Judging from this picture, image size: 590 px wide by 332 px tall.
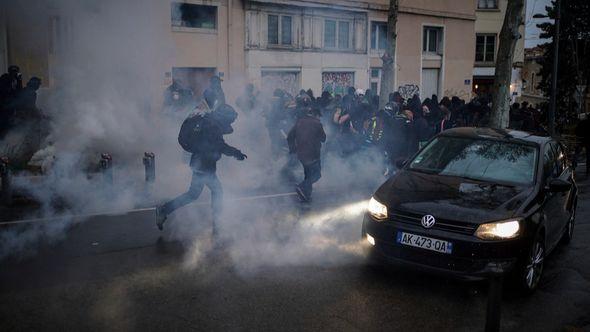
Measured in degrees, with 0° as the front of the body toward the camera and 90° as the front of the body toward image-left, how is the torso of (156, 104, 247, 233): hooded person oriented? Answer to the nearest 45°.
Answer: approximately 270°

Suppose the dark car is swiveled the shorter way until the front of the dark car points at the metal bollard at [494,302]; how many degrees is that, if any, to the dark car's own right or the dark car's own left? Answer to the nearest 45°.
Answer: approximately 45° to the dark car's own left

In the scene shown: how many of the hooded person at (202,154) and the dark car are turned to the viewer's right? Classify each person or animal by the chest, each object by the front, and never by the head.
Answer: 1

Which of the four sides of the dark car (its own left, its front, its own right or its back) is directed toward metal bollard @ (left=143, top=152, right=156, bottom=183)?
right

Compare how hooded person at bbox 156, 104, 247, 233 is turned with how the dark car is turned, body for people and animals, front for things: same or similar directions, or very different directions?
very different directions

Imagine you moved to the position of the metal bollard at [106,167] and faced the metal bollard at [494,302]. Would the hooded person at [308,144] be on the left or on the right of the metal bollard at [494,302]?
left

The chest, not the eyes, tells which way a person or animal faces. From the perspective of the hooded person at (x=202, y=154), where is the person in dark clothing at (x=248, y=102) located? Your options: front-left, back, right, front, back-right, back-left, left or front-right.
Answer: left

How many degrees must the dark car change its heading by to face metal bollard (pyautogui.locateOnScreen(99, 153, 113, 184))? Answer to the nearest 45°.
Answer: approximately 45° to its right

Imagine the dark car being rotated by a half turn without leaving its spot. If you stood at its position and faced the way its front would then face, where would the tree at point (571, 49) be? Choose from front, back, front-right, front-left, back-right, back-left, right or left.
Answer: front-left

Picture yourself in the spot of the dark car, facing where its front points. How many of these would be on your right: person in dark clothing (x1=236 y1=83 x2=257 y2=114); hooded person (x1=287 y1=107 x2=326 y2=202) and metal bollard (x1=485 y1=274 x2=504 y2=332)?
2

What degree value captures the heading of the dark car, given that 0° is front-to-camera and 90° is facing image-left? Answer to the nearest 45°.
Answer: approximately 45°
